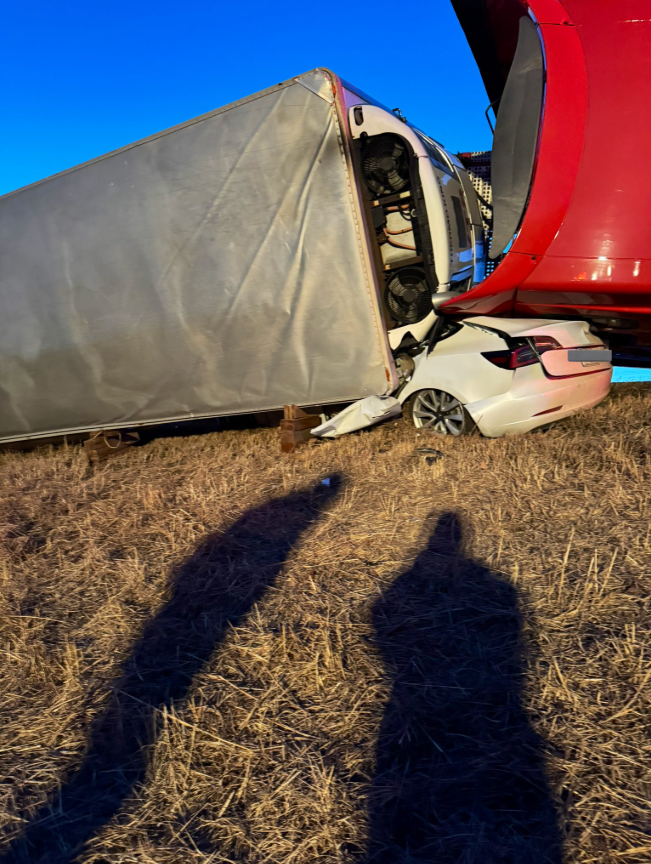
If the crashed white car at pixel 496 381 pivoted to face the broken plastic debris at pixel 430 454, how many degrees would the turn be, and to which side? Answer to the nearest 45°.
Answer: approximately 90° to its left

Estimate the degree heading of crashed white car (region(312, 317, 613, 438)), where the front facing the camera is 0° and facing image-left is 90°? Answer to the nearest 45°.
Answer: approximately 135°
